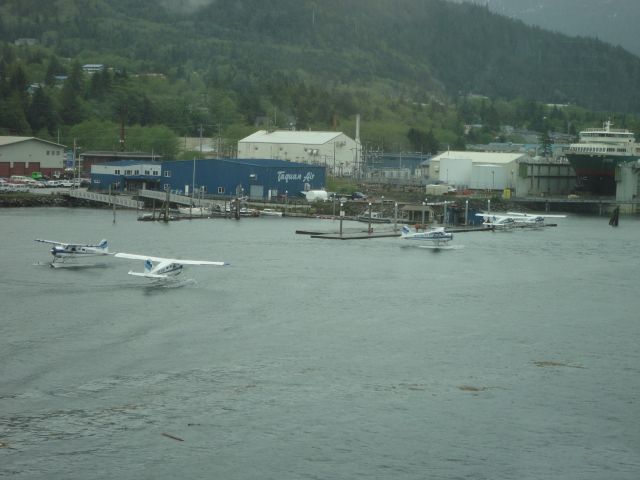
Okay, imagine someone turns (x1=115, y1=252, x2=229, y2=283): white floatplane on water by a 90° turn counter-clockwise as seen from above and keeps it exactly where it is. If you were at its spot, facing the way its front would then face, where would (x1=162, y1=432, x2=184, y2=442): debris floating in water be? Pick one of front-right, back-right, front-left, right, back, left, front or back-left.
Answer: back-left

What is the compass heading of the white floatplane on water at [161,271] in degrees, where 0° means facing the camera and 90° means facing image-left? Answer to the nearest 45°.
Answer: approximately 225°

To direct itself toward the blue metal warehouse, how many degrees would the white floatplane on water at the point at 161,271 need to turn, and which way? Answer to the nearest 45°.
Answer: approximately 45° to its left

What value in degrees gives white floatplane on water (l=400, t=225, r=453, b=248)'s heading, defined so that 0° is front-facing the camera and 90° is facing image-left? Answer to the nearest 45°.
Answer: approximately 270°

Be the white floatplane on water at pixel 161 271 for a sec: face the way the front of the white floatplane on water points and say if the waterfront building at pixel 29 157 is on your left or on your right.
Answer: on your left

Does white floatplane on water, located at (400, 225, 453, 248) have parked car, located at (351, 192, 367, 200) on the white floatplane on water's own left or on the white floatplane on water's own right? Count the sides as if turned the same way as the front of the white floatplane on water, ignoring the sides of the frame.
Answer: on the white floatplane on water's own left

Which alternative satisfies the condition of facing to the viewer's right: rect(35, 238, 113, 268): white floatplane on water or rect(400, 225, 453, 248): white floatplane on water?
rect(400, 225, 453, 248): white floatplane on water

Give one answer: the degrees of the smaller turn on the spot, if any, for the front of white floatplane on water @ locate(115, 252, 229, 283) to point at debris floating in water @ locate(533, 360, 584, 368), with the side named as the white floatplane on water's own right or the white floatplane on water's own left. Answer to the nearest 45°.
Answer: approximately 90° to the white floatplane on water's own right

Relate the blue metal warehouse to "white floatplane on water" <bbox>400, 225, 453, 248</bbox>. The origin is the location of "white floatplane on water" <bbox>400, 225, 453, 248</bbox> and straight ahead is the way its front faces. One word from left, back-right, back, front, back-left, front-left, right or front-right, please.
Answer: back-left

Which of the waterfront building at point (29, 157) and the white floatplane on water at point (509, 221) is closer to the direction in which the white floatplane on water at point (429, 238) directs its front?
the white floatplane on water

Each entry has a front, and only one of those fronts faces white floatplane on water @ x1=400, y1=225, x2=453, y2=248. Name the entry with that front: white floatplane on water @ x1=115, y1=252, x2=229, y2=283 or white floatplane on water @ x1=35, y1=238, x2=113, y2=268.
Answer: white floatplane on water @ x1=115, y1=252, x2=229, y2=283

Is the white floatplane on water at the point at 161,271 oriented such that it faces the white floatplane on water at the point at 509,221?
yes

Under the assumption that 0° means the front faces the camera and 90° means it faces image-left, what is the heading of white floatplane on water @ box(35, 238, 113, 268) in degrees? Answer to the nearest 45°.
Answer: approximately 45°

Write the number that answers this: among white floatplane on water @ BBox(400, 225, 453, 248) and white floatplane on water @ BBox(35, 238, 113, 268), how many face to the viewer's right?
1
